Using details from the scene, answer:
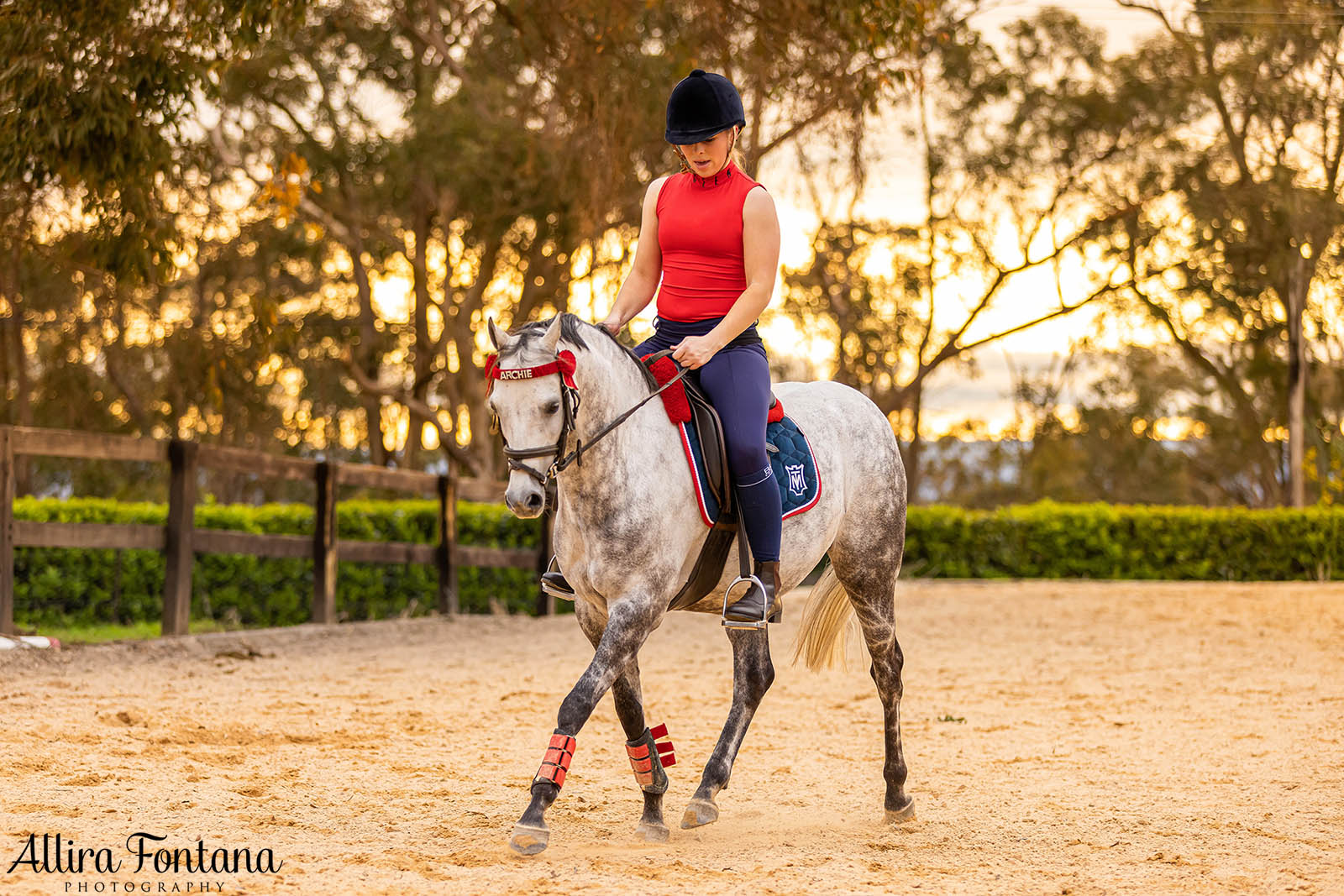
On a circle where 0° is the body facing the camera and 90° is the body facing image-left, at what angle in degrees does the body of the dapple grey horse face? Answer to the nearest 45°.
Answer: approximately 45°

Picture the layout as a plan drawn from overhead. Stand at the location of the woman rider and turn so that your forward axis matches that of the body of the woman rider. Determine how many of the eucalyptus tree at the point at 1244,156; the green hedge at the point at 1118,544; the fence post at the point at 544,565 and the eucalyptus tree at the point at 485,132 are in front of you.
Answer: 0

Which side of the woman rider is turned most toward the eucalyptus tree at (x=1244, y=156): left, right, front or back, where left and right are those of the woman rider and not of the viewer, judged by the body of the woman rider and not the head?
back

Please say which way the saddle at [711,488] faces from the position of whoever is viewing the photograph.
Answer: facing the viewer and to the left of the viewer

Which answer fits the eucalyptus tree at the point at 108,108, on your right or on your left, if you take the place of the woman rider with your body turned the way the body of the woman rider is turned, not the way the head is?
on your right

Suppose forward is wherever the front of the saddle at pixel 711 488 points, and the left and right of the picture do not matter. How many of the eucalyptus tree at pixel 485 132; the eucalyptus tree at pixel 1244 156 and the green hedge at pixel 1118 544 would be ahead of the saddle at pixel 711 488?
0

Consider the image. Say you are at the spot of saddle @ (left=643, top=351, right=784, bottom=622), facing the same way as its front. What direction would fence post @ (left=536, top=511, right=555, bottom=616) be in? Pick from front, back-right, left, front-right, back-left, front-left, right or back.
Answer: back-right

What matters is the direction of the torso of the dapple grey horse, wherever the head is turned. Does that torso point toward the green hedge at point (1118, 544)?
no

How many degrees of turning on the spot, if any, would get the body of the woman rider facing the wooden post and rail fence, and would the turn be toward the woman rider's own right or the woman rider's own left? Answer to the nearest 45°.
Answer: approximately 90° to the woman rider's own right

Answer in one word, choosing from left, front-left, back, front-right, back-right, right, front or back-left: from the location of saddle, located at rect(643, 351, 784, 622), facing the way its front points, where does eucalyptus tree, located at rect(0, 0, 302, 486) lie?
right

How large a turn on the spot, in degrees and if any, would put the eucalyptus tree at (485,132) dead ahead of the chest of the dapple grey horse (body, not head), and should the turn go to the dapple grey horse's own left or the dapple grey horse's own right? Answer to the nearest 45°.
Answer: approximately 135° to the dapple grey horse's own right

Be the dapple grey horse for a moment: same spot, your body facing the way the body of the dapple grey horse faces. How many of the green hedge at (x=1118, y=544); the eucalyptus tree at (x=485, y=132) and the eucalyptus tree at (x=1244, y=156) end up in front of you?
0

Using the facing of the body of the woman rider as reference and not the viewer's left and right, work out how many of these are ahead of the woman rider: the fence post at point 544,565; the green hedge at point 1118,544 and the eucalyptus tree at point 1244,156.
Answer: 0

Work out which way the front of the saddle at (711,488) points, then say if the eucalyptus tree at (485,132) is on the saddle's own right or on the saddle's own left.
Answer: on the saddle's own right

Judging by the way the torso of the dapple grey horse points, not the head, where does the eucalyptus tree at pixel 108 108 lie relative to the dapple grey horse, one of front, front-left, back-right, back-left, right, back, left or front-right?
right

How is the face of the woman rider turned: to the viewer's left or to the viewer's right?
to the viewer's left

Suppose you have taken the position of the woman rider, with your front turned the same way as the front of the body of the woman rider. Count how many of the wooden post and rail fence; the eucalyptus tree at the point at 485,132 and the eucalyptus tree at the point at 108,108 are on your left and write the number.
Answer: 0
